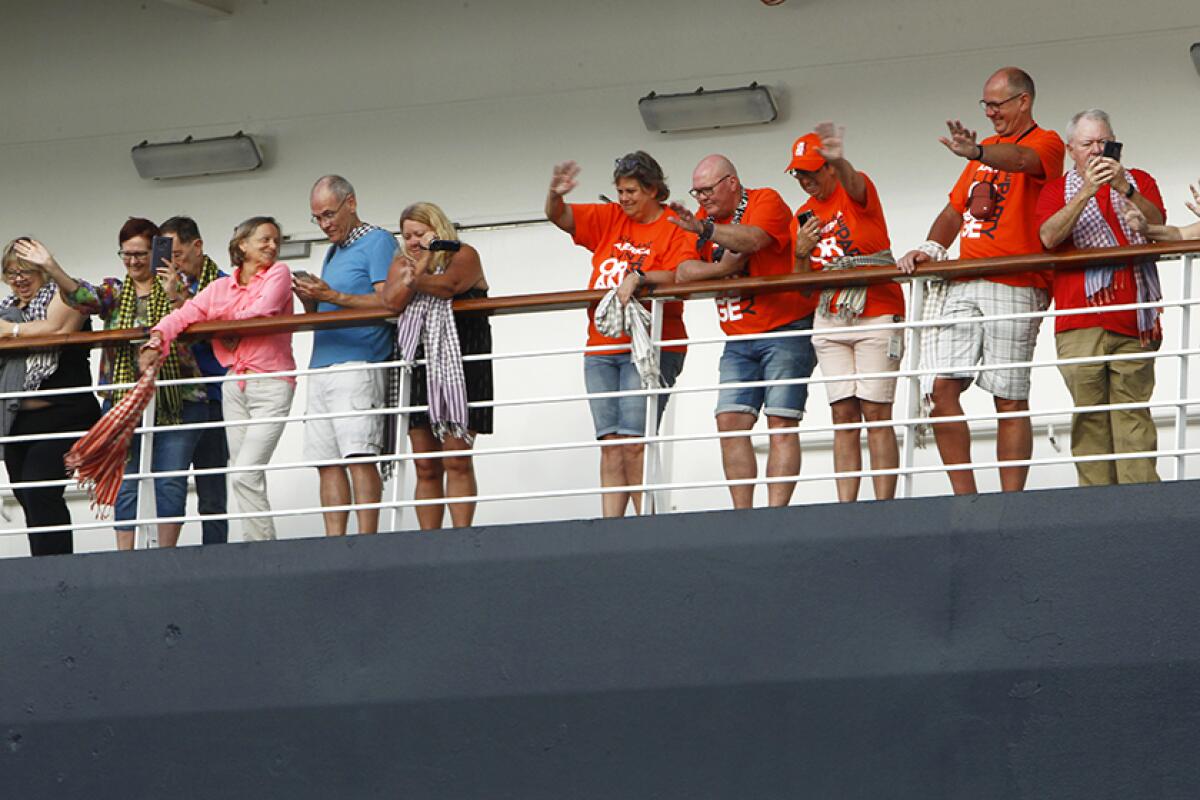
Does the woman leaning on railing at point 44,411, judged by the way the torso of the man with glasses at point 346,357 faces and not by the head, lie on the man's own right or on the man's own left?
on the man's own right

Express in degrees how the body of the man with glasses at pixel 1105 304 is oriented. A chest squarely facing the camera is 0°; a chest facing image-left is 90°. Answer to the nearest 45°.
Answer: approximately 0°

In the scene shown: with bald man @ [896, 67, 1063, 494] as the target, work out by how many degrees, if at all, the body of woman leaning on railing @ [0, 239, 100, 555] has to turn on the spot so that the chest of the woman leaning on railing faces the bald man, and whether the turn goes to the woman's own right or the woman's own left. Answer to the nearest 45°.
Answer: approximately 90° to the woman's own left

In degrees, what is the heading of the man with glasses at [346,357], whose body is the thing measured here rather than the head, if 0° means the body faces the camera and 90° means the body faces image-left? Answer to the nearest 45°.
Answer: approximately 45°

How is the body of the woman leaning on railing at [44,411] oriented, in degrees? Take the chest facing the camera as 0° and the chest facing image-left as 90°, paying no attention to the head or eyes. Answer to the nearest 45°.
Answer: approximately 45°
